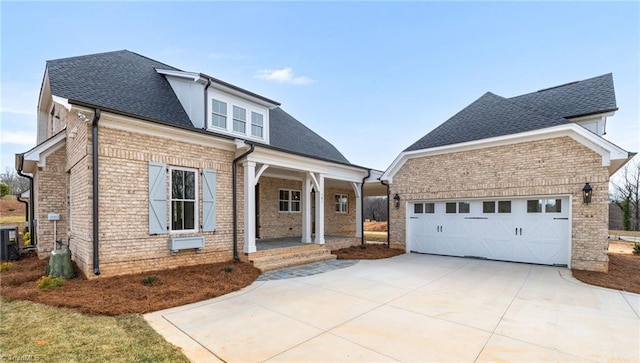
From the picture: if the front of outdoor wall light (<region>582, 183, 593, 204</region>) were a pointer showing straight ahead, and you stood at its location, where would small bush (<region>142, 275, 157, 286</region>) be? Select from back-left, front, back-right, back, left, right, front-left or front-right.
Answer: front-right

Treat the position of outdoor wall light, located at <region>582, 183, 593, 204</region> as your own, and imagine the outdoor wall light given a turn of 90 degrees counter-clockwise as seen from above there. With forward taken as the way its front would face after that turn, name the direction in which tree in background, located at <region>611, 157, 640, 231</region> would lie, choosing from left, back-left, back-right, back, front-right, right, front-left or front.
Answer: left

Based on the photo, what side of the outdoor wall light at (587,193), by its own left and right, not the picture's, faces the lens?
front

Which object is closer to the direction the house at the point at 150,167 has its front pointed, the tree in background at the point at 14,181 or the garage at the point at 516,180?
the garage

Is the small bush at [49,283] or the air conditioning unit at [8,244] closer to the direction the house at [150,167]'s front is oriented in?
the small bush

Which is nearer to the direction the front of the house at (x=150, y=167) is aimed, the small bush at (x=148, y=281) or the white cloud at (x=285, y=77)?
the small bush

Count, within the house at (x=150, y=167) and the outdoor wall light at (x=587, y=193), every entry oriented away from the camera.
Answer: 0

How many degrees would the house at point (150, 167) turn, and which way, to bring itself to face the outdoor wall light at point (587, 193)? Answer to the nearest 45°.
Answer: approximately 45° to its left

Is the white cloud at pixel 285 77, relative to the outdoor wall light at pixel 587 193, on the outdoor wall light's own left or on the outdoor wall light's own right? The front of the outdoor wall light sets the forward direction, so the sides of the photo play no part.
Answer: on the outdoor wall light's own right

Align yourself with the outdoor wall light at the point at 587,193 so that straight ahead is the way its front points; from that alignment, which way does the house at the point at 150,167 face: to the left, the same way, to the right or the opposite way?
to the left
